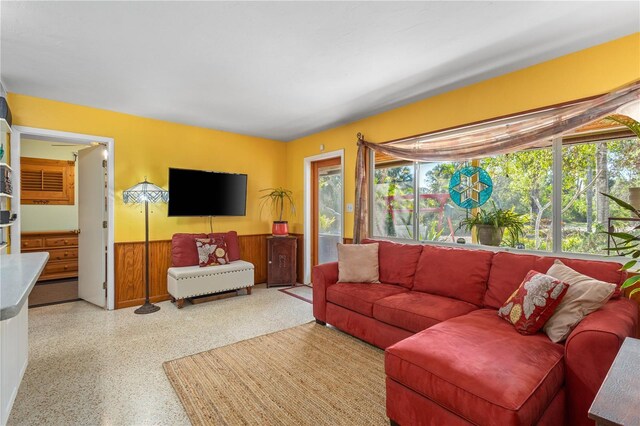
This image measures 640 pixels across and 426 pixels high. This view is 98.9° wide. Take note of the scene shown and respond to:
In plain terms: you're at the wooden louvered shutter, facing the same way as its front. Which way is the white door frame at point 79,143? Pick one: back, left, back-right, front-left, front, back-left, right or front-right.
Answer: front

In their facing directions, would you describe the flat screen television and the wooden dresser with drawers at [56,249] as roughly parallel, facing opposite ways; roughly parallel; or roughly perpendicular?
roughly parallel

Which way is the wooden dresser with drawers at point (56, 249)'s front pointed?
toward the camera

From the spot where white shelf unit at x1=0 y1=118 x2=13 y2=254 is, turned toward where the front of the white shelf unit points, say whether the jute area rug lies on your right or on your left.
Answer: on your right

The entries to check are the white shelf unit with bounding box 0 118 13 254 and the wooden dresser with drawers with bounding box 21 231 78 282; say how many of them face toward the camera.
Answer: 1

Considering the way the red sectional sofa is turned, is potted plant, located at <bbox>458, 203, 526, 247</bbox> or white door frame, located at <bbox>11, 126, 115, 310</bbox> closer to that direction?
the white door frame

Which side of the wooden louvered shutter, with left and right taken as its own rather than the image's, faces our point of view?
front

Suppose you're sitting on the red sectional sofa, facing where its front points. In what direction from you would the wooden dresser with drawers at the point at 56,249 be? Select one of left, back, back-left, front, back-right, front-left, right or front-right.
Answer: front-right

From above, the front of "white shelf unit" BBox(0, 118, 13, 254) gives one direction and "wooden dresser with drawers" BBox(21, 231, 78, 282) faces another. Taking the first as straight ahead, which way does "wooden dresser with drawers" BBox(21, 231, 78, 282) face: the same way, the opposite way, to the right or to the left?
to the right

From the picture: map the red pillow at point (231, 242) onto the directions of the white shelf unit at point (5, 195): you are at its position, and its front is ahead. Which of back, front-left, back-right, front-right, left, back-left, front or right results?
front

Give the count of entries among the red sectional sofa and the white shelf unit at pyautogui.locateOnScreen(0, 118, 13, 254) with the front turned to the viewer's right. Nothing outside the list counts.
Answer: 1

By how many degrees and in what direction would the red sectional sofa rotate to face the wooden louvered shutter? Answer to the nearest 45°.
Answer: approximately 45° to its right

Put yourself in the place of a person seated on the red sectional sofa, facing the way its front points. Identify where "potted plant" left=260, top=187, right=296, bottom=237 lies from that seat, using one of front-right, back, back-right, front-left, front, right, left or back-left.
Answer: right

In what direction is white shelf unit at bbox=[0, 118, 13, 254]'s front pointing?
to the viewer's right

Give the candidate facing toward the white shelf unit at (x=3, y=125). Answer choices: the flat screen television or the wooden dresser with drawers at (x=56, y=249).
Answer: the wooden dresser with drawers

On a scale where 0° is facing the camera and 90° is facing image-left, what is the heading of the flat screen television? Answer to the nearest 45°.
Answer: approximately 315°
